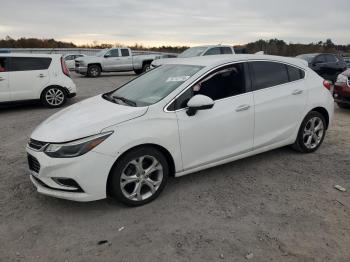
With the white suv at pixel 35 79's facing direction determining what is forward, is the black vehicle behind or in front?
behind

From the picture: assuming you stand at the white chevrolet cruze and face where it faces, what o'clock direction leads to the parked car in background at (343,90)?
The parked car in background is roughly at 6 o'clock from the white chevrolet cruze.

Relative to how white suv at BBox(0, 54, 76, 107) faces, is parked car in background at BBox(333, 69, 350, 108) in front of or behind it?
behind

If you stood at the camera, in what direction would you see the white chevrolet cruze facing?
facing the viewer and to the left of the viewer

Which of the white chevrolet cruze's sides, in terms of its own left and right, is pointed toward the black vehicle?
back

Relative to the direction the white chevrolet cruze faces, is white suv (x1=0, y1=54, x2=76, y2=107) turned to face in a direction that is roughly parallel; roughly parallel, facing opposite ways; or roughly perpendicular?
roughly parallel

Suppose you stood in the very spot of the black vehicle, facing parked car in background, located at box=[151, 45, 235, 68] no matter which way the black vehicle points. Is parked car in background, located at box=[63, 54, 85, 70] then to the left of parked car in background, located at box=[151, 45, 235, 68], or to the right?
right

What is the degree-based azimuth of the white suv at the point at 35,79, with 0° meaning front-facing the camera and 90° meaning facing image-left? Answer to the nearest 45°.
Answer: approximately 90°

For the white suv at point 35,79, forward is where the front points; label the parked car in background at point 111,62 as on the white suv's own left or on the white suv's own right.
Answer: on the white suv's own right

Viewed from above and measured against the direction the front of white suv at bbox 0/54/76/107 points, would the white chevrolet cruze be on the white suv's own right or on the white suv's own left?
on the white suv's own left

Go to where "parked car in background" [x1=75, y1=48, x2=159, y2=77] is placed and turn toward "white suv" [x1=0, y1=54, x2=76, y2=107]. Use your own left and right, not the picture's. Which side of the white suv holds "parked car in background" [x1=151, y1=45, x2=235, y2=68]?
left

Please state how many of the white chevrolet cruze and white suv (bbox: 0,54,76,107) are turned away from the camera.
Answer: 0

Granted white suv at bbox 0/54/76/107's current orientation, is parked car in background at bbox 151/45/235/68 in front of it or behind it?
behind
